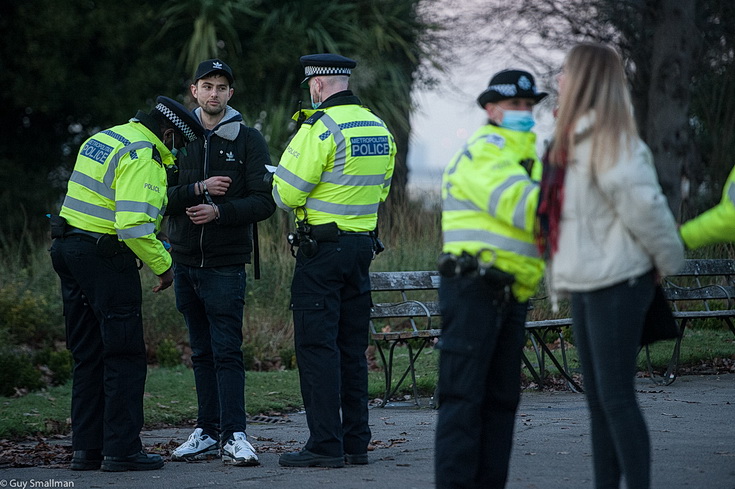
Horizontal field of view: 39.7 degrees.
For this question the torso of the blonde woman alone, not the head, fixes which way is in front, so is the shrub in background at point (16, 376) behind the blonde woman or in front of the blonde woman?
in front

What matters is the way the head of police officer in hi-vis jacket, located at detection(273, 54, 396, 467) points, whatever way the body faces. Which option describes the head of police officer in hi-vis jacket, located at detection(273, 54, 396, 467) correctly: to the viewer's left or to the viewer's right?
to the viewer's left

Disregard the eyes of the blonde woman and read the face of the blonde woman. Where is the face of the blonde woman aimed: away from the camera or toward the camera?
away from the camera

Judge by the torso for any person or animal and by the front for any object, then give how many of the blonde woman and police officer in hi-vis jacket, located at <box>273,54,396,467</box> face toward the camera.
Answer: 0

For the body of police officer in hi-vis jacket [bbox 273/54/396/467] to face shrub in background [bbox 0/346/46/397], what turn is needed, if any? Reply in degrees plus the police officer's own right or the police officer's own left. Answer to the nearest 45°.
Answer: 0° — they already face it

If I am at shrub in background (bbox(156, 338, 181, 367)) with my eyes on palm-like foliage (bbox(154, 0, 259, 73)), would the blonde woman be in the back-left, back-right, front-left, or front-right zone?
back-right
